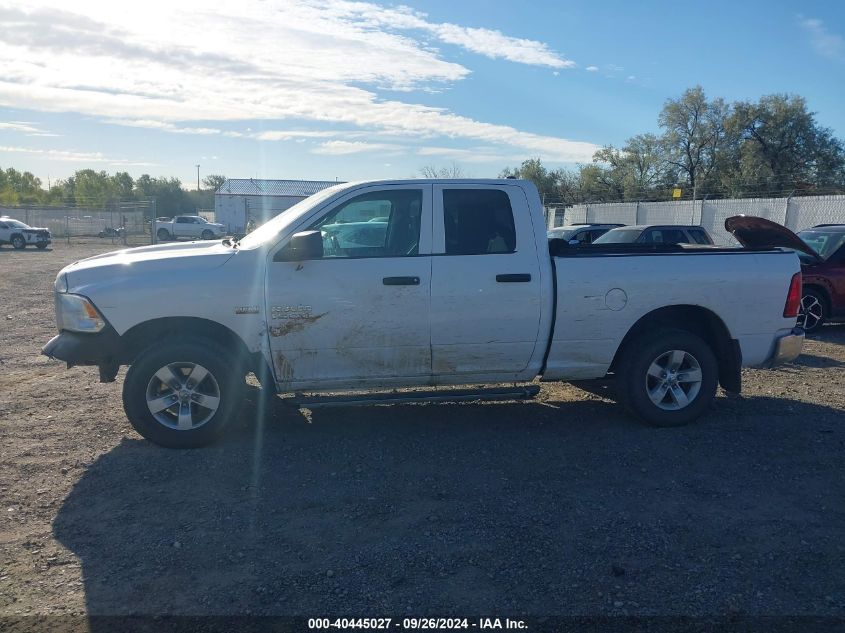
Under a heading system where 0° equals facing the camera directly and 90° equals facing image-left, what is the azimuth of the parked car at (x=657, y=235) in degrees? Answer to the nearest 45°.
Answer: approximately 45°

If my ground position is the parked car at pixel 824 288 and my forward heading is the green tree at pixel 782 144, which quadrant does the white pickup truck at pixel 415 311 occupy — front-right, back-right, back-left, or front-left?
back-left

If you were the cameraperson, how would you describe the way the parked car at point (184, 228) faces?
facing to the right of the viewer

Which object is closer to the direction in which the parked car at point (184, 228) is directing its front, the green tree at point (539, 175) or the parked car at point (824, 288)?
the green tree

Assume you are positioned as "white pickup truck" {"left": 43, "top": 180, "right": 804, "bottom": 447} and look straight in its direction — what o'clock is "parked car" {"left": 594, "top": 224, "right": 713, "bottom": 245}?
The parked car is roughly at 4 o'clock from the white pickup truck.

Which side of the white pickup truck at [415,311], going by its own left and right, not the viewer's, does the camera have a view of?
left

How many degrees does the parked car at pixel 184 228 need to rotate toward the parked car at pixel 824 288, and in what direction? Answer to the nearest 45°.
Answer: approximately 90° to its right

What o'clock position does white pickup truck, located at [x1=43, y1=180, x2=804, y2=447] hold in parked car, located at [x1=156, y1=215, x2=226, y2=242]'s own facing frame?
The white pickup truck is roughly at 3 o'clock from the parked car.

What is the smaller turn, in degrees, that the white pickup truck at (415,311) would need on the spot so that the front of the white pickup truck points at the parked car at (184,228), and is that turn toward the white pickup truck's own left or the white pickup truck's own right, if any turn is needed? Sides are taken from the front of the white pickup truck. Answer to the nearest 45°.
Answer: approximately 90° to the white pickup truck's own right
